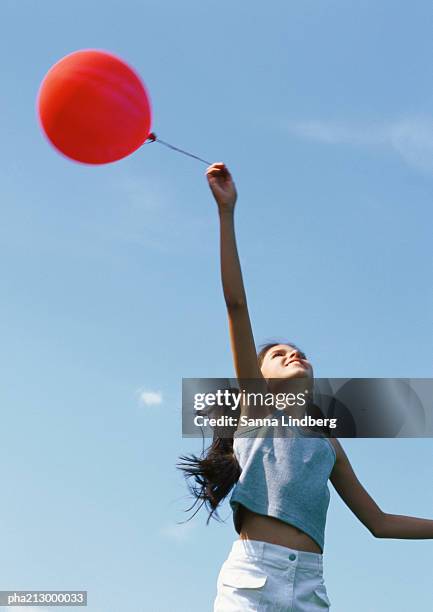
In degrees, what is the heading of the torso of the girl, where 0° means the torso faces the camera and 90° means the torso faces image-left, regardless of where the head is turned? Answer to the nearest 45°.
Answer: approximately 315°
